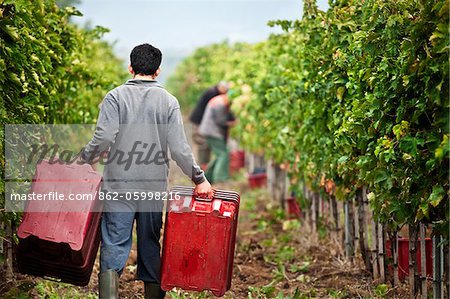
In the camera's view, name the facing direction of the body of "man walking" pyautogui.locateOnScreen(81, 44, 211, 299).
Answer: away from the camera

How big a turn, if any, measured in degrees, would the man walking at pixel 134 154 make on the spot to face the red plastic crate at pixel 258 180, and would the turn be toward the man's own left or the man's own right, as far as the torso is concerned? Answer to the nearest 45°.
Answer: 0° — they already face it

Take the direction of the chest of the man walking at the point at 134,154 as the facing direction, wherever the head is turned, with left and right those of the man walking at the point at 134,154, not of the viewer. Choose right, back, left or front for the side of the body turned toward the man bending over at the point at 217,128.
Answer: front

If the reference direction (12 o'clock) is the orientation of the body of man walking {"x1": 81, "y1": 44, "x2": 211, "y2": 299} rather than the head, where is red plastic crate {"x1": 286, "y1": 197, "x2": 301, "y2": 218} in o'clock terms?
The red plastic crate is roughly at 1 o'clock from the man walking.

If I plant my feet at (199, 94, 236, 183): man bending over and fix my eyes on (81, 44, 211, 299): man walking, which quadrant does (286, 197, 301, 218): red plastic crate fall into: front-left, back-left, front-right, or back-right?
front-left

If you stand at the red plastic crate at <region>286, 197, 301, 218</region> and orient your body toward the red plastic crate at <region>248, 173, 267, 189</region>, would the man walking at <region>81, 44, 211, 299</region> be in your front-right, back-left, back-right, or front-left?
back-left
